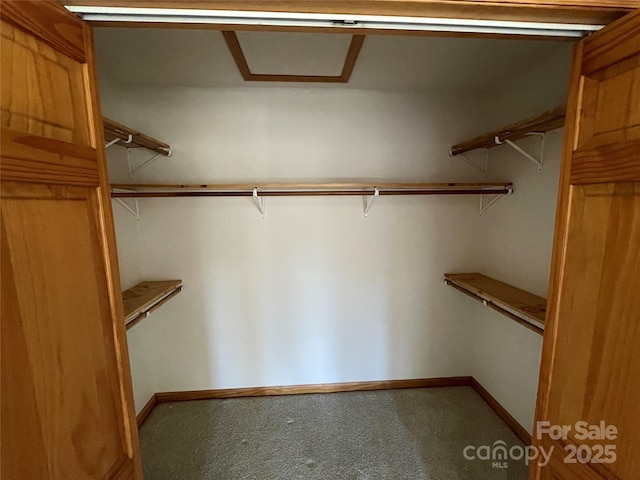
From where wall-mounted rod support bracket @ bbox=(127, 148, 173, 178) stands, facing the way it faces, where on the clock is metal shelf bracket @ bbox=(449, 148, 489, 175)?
The metal shelf bracket is roughly at 1 o'clock from the wall-mounted rod support bracket.

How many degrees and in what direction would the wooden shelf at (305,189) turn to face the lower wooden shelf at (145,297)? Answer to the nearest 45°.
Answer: approximately 90° to its right

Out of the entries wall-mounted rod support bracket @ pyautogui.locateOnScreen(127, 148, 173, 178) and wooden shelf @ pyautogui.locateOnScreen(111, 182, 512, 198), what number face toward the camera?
1

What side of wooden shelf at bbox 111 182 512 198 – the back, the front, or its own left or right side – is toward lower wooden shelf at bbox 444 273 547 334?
left

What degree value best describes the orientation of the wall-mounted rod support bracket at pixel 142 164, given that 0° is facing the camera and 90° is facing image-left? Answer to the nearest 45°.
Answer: approximately 270°

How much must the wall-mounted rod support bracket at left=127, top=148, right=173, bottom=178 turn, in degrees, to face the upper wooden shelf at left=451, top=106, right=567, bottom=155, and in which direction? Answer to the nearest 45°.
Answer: approximately 45° to its right

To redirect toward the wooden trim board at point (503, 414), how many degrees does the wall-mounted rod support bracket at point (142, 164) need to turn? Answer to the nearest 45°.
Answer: approximately 45° to its right

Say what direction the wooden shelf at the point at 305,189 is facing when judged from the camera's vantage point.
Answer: facing the viewer
